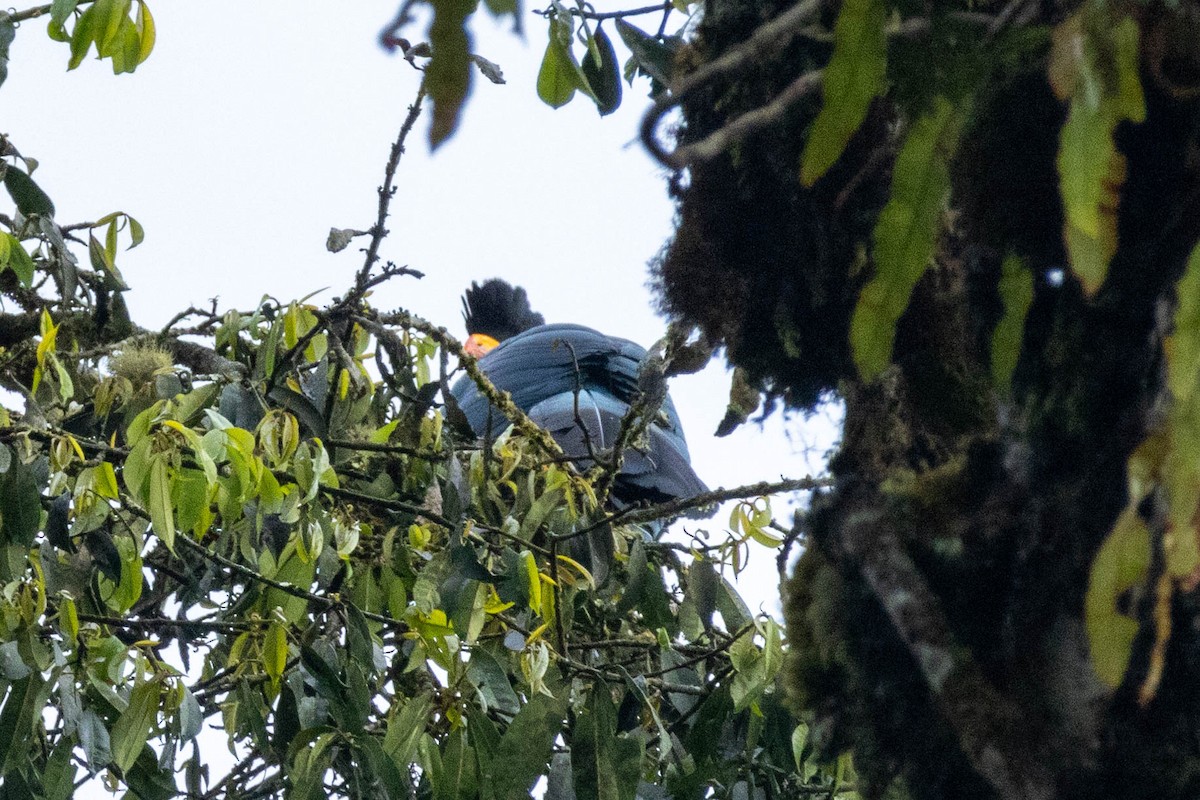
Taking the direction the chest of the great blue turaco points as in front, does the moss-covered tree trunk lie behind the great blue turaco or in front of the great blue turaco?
behind

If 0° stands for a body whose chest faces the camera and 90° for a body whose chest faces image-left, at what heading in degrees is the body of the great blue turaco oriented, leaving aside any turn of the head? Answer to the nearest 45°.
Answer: approximately 135°
